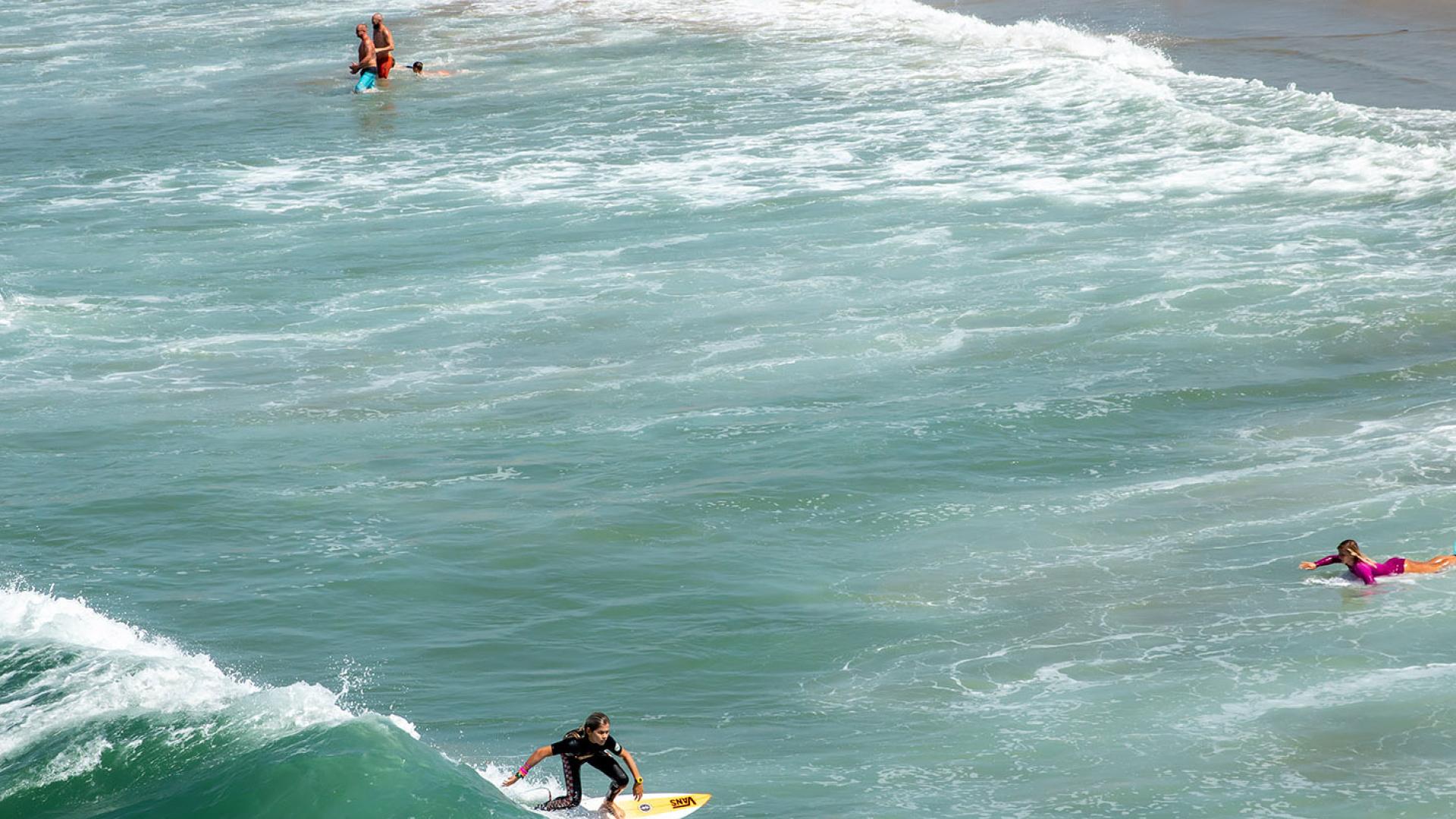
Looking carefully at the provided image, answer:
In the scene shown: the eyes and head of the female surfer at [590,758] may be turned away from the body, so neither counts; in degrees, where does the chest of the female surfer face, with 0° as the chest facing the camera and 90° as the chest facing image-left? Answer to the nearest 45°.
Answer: approximately 315°

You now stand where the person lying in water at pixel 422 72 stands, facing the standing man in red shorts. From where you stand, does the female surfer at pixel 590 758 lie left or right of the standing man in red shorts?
left

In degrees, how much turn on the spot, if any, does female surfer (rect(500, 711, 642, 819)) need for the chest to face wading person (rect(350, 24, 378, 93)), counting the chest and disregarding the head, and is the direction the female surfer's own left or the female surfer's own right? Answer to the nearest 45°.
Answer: approximately 135° to the female surfer's own left

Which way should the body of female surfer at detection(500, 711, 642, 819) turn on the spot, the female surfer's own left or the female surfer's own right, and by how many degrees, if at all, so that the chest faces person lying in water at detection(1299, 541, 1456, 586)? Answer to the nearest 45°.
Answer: approximately 45° to the female surfer's own left

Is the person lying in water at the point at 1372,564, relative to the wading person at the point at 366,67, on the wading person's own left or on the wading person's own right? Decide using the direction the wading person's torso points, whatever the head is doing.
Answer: on the wading person's own left

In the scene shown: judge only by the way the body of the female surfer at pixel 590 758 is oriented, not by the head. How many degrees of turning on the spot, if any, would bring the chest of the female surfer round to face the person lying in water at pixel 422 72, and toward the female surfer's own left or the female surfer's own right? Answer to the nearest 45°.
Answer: approximately 135° to the female surfer's own left

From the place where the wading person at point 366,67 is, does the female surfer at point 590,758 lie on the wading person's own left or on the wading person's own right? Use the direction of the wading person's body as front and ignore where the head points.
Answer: on the wading person's own left
